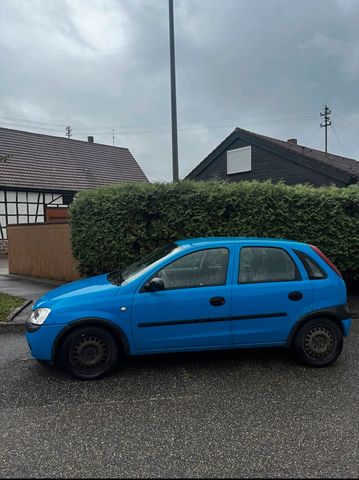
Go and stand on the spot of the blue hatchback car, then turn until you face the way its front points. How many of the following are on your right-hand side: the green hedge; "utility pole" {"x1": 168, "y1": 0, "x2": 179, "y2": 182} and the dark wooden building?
3

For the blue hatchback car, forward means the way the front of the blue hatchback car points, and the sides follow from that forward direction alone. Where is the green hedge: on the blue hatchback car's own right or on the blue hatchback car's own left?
on the blue hatchback car's own right

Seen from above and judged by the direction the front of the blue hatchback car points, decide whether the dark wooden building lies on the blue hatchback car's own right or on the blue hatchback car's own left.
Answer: on the blue hatchback car's own right

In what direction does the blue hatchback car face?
to the viewer's left

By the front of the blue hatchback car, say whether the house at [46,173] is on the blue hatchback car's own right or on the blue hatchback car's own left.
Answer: on the blue hatchback car's own right

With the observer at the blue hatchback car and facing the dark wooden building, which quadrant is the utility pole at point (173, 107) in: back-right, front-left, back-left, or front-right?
front-left

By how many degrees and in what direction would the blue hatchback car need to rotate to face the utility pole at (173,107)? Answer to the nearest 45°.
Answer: approximately 90° to its right
